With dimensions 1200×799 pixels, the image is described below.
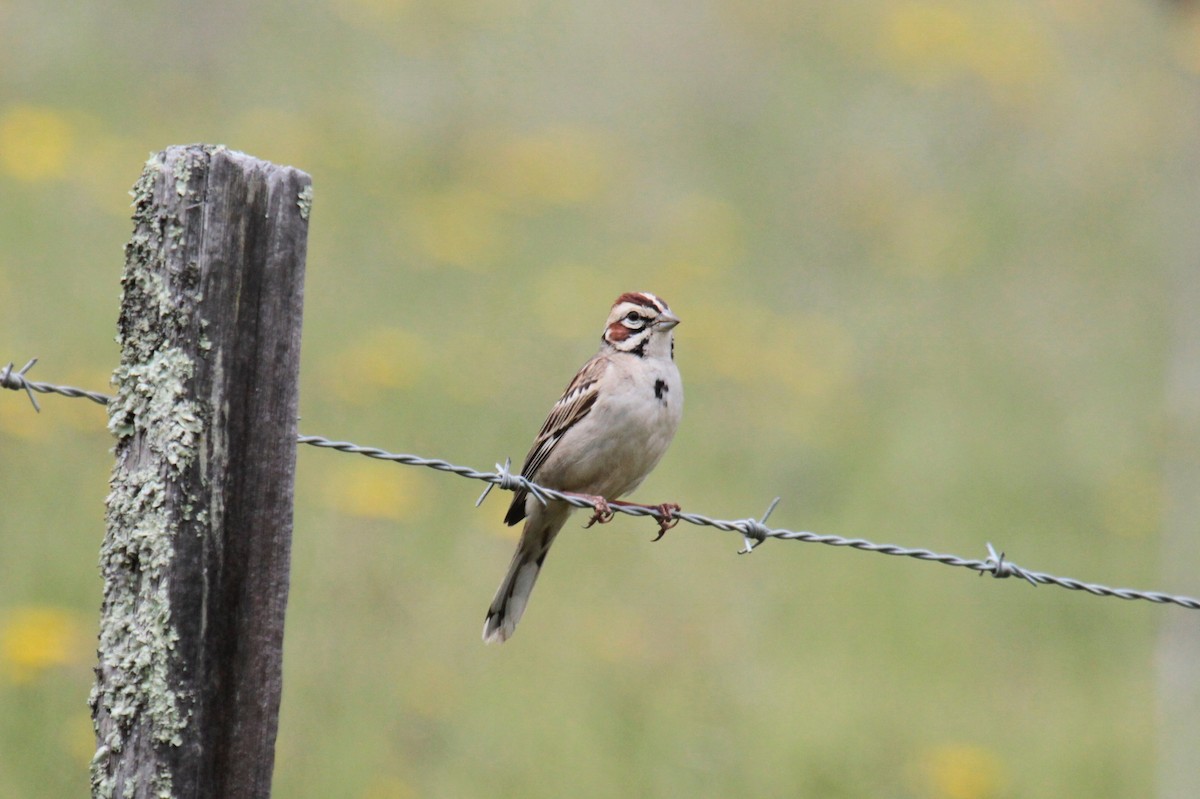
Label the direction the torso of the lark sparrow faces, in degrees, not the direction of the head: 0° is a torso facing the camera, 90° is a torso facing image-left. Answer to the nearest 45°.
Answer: approximately 315°
